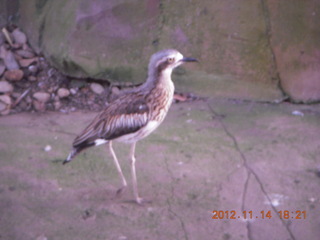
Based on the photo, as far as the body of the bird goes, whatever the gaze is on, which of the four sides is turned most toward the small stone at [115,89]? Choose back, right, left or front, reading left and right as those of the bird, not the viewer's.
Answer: left

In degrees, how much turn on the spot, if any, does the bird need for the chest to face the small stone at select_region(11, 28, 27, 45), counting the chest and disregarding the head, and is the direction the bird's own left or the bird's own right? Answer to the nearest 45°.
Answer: approximately 135° to the bird's own left

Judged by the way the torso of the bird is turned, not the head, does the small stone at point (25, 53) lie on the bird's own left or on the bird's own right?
on the bird's own left

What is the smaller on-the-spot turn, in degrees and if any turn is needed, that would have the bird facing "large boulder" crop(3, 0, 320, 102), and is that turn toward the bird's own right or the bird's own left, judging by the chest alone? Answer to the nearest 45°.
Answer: approximately 90° to the bird's own left

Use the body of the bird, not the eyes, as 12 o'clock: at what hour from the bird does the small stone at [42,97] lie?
The small stone is roughly at 8 o'clock from the bird.

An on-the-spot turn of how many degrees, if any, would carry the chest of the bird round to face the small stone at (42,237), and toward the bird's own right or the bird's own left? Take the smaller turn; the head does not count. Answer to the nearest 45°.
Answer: approximately 135° to the bird's own right

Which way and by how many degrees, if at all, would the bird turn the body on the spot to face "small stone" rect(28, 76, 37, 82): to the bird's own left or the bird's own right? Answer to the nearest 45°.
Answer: approximately 135° to the bird's own left

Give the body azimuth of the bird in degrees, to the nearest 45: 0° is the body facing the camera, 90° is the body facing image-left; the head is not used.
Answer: approximately 270°

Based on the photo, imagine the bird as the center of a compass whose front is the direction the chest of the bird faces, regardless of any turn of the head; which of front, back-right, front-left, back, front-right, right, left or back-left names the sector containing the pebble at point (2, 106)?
back-left

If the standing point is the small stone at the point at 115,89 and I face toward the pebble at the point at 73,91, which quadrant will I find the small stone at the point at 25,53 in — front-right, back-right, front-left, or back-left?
front-right

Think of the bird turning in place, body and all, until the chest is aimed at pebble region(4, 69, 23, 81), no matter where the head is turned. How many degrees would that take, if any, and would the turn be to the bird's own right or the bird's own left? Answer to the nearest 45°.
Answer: approximately 135° to the bird's own left

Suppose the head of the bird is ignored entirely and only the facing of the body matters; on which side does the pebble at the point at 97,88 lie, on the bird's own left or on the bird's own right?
on the bird's own left

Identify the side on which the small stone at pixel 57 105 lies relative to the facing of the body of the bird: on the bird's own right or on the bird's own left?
on the bird's own left

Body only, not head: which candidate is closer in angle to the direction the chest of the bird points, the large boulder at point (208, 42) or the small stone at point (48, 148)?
the large boulder

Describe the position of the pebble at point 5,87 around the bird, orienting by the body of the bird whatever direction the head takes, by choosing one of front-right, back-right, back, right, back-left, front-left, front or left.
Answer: back-left

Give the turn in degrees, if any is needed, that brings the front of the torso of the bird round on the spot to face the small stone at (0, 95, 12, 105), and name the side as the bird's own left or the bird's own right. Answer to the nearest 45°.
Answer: approximately 135° to the bird's own left
